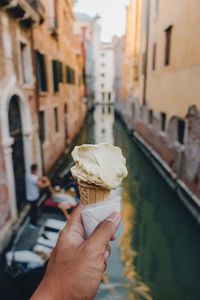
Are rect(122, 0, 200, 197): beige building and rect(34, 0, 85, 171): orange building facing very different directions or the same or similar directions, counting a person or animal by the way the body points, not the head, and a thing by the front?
very different directions

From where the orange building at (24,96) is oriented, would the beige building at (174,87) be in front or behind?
in front

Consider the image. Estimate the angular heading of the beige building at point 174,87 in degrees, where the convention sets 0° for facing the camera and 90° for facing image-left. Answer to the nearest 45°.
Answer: approximately 90°

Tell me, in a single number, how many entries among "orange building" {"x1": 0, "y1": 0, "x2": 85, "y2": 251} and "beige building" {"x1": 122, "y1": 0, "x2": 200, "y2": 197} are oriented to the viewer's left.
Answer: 1

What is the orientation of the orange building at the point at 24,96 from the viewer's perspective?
to the viewer's right

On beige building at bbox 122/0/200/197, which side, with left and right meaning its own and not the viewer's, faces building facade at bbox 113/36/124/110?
right

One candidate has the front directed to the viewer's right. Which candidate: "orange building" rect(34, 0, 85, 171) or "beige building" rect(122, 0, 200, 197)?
the orange building

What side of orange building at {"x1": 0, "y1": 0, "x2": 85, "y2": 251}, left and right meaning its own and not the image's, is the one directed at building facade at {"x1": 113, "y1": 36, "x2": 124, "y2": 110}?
left

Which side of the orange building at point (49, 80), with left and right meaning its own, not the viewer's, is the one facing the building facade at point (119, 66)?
left

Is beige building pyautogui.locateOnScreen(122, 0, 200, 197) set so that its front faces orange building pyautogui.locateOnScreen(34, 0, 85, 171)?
yes

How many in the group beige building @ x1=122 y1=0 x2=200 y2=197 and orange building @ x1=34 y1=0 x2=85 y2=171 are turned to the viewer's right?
1

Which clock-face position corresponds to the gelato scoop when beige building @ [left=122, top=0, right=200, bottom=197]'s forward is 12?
The gelato scoop is roughly at 9 o'clock from the beige building.

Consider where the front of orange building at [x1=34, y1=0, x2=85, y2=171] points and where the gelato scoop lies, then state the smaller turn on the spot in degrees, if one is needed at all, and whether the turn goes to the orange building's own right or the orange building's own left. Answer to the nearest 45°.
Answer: approximately 90° to the orange building's own right

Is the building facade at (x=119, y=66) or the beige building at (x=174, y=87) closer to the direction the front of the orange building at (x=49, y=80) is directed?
the beige building

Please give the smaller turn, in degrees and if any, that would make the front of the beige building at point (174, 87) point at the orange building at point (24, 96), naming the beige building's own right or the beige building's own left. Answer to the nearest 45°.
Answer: approximately 45° to the beige building's own left
